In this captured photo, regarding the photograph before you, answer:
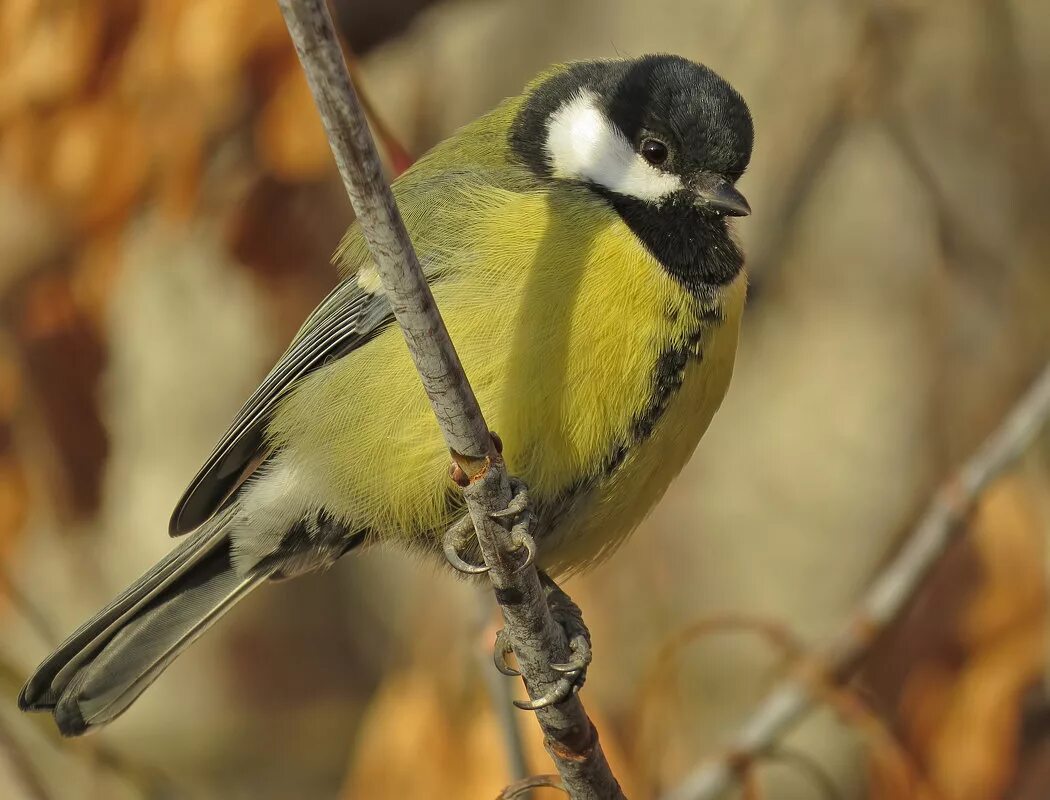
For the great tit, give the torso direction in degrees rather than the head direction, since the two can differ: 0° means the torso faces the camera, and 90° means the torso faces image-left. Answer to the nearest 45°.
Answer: approximately 315°
